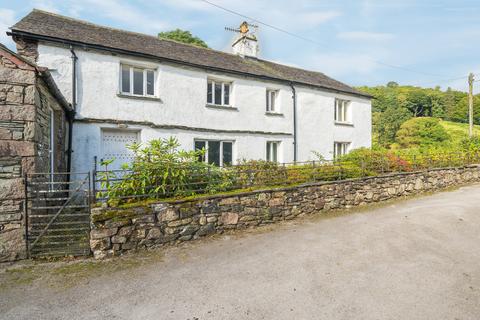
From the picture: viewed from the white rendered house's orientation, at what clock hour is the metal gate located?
The metal gate is roughly at 2 o'clock from the white rendered house.

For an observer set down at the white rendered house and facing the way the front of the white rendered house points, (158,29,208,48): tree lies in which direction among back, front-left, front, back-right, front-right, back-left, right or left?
back-left

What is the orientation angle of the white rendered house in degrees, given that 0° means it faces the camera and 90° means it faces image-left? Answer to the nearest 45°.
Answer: approximately 315°

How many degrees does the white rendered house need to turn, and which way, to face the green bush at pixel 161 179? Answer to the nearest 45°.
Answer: approximately 45° to its right

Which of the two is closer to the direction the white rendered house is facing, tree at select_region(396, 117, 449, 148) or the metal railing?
the metal railing

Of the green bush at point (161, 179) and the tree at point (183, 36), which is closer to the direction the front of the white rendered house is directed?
the green bush

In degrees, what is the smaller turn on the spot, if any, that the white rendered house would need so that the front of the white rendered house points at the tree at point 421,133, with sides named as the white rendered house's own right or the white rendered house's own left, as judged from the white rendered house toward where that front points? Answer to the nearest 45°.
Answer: approximately 90° to the white rendered house's own left
